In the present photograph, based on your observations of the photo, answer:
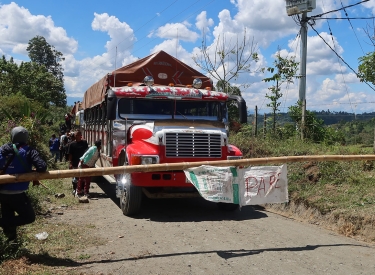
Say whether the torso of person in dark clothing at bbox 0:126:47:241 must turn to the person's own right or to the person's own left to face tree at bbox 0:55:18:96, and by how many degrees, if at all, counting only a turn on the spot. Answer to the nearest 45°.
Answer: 0° — they already face it

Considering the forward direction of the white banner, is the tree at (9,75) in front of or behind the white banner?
behind

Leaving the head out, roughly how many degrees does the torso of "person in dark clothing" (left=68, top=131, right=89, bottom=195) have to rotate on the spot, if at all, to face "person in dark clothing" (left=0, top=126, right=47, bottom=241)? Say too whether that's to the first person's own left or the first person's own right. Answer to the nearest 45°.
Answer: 0° — they already face them

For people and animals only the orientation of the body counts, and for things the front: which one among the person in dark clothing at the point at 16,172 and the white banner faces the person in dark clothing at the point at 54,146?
the person in dark clothing at the point at 16,172

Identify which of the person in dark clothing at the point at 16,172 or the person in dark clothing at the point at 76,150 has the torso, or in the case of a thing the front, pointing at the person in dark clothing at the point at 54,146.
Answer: the person in dark clothing at the point at 16,172

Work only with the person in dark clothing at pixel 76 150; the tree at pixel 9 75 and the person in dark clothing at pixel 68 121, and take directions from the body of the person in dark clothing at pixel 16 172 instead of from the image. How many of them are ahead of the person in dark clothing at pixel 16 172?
3

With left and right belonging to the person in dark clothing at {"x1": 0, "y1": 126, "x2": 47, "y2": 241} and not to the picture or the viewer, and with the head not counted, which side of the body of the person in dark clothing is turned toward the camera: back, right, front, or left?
back

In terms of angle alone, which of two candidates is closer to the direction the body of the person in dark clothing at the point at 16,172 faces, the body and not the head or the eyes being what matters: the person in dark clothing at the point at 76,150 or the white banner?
the person in dark clothing

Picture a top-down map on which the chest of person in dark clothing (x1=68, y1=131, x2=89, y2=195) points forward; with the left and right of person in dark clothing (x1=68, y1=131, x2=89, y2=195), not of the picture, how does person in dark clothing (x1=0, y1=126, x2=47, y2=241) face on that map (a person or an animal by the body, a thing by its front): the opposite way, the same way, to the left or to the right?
the opposite way

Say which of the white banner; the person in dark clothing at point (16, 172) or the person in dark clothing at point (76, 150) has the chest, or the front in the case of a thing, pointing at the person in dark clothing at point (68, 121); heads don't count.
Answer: the person in dark clothing at point (16, 172)

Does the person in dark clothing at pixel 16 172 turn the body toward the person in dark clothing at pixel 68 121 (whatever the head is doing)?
yes
